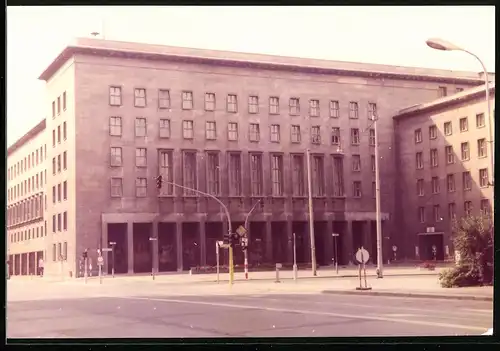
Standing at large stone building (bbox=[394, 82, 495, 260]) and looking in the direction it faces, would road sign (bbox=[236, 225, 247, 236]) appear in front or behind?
in front

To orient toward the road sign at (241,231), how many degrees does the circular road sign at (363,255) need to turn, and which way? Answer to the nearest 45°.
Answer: approximately 90° to its right

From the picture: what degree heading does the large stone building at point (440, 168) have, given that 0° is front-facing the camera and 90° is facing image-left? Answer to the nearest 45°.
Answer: approximately 45°

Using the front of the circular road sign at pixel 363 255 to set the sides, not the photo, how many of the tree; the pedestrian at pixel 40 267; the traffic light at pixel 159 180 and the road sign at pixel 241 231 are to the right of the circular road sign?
3

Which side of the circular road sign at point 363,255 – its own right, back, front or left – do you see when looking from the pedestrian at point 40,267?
left

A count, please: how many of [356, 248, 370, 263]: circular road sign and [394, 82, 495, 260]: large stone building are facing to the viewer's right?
0

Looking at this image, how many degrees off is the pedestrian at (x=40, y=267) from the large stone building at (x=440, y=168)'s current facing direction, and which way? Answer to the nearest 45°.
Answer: approximately 45° to its right

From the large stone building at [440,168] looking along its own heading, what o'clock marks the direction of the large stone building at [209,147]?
the large stone building at [209,147] is roughly at 1 o'clock from the large stone building at [440,168].
